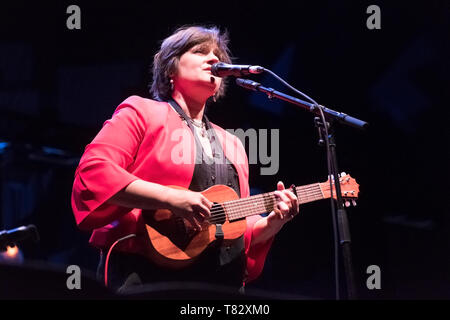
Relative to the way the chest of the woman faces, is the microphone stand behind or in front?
in front

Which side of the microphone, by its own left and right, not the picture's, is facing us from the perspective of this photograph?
left

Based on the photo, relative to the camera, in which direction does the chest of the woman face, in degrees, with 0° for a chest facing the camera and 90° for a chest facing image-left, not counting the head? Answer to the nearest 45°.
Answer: approximately 315°

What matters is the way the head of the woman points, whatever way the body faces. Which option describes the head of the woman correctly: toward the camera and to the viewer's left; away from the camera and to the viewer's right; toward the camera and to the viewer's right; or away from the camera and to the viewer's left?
toward the camera and to the viewer's right
